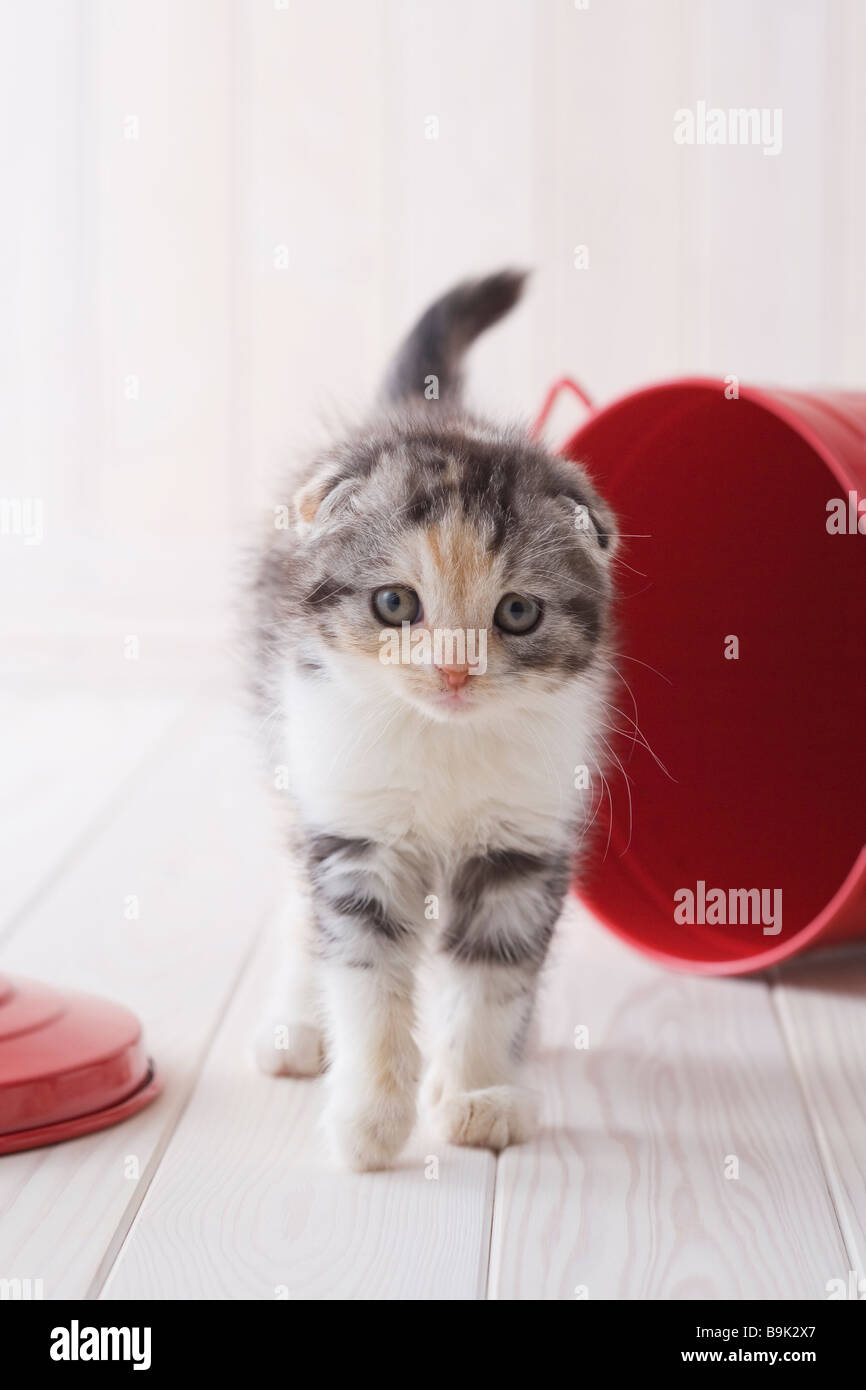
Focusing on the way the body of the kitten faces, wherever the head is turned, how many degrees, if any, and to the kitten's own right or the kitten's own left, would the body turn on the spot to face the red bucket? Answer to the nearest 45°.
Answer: approximately 135° to the kitten's own left

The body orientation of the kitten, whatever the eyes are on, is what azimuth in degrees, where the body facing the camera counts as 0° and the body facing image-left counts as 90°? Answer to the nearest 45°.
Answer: approximately 0°
